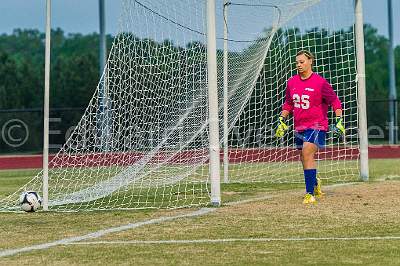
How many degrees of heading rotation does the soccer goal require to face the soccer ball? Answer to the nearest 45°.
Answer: approximately 135° to its right

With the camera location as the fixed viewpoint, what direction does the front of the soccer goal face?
facing to the right of the viewer

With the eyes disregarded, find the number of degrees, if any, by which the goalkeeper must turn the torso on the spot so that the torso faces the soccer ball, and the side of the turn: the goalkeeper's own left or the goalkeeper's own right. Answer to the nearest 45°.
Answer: approximately 45° to the goalkeeper's own right

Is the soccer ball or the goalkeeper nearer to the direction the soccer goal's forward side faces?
the goalkeeper
